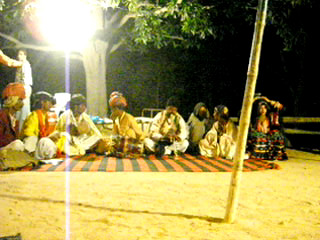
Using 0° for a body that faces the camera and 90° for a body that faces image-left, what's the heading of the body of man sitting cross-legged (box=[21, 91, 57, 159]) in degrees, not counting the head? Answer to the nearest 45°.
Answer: approximately 315°

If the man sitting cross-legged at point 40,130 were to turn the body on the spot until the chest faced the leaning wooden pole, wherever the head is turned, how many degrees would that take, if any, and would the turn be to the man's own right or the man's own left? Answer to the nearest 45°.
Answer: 0° — they already face it

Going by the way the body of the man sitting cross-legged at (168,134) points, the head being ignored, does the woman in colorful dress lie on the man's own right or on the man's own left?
on the man's own left

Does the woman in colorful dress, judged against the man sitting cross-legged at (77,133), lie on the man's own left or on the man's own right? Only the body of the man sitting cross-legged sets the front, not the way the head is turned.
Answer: on the man's own left

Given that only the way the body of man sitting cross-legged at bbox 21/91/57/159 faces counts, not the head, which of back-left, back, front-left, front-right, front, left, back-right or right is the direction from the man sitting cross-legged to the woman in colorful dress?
front-left

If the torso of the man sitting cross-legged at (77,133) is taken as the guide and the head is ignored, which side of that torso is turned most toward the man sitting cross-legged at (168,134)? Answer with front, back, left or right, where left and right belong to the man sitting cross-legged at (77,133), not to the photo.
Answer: left

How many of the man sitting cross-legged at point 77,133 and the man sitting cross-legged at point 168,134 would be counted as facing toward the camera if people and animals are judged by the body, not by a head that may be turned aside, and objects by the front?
2

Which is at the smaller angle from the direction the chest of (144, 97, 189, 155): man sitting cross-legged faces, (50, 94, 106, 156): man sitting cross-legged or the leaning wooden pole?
the leaning wooden pole

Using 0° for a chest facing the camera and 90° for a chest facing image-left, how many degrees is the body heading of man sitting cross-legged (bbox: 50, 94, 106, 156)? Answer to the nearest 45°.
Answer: approximately 0°
